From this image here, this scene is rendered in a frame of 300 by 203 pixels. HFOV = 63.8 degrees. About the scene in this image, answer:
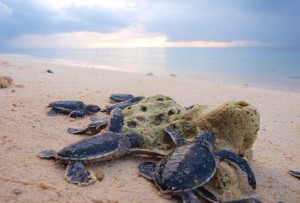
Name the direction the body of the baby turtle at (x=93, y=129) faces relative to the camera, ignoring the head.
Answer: to the viewer's right

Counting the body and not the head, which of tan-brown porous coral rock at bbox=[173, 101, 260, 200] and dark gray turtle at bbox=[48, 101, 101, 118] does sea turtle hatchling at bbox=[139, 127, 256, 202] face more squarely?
the tan-brown porous coral rock

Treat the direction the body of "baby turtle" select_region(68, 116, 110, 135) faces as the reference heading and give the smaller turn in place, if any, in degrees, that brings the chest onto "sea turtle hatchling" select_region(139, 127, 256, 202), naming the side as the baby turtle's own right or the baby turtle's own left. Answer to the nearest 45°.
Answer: approximately 45° to the baby turtle's own right

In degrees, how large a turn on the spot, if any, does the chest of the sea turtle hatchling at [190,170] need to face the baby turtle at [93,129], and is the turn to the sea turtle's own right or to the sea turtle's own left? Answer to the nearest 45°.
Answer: approximately 90° to the sea turtle's own left

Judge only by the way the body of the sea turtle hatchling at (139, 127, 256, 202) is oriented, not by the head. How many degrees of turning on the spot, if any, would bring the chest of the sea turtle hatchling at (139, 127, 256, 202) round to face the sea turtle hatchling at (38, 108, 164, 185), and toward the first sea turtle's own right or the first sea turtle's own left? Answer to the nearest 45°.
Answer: approximately 135° to the first sea turtle's own left
